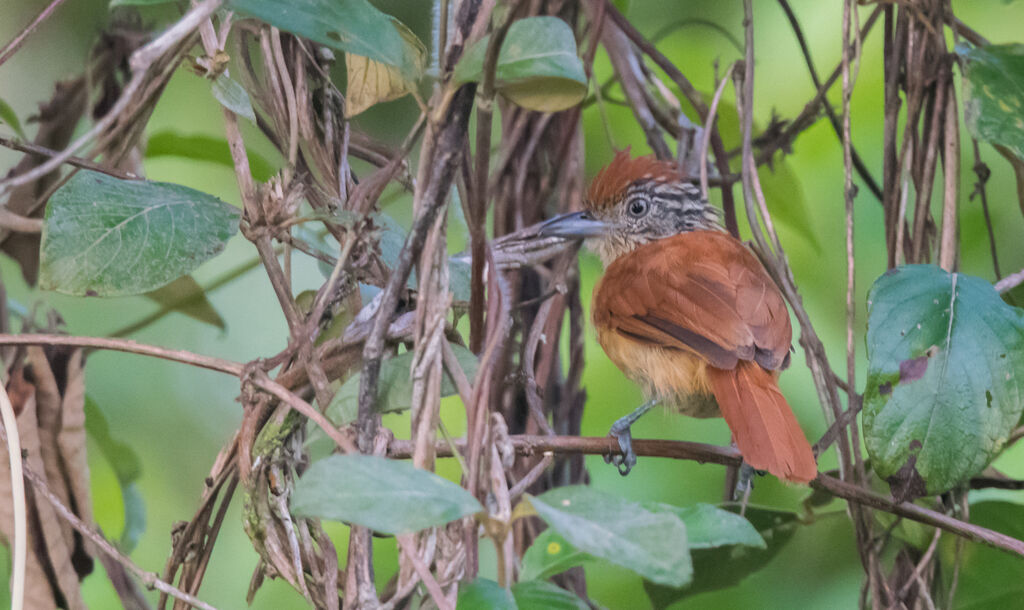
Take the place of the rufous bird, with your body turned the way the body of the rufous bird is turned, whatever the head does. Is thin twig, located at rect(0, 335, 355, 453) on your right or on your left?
on your left

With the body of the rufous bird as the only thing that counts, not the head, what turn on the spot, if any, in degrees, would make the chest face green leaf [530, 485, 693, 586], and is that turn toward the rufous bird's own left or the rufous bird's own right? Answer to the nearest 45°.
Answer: approximately 135° to the rufous bird's own left

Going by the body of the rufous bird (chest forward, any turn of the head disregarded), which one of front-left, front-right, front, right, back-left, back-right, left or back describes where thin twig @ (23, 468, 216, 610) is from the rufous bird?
left

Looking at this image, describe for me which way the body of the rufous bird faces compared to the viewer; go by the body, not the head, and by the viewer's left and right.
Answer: facing away from the viewer and to the left of the viewer

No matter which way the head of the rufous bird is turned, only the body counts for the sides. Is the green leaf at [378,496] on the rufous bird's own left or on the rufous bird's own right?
on the rufous bird's own left

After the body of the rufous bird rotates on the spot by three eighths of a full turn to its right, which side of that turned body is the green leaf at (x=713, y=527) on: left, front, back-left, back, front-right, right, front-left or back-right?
right
